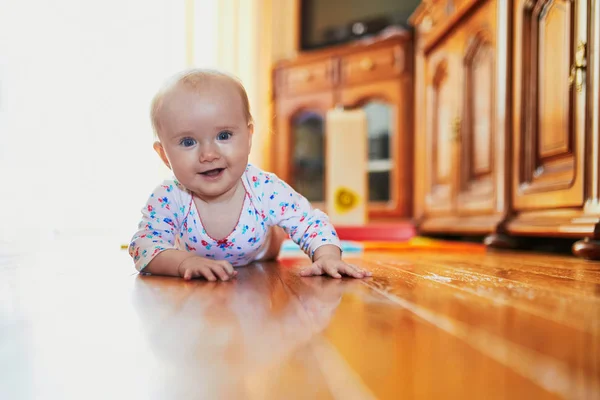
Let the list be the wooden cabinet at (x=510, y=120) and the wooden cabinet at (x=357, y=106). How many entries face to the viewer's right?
0

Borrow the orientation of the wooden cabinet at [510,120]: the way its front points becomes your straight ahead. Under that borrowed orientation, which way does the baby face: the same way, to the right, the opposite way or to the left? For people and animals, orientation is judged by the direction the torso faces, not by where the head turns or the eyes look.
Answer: to the left

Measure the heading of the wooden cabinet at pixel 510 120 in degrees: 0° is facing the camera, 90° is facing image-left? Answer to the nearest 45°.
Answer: approximately 45°

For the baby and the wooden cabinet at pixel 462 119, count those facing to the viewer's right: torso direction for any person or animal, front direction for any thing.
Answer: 0

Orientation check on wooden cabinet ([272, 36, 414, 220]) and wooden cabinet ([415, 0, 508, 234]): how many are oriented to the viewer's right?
0

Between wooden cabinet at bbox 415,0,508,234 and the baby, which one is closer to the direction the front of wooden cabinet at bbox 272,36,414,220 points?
the baby

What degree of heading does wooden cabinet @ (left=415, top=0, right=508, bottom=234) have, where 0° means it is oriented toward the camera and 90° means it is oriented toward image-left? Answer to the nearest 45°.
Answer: approximately 45°

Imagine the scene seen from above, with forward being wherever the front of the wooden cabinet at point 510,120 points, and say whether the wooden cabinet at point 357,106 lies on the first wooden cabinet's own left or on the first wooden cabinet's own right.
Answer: on the first wooden cabinet's own right

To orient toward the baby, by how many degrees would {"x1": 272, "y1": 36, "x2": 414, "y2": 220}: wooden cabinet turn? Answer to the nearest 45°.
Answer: approximately 45° to its left

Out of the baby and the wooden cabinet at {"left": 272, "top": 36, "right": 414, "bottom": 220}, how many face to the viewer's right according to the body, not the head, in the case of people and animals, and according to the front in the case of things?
0
